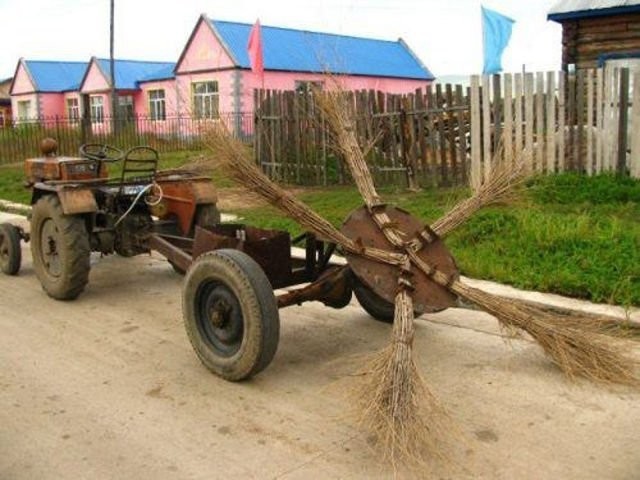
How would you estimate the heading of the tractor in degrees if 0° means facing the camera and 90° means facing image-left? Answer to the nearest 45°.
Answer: approximately 135°

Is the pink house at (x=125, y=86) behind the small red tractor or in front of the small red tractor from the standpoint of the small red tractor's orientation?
in front

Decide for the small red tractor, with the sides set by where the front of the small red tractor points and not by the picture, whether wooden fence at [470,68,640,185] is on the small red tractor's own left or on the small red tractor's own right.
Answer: on the small red tractor's own right

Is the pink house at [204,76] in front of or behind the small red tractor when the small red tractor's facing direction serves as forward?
in front

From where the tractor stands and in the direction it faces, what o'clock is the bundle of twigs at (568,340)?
The bundle of twigs is roughly at 6 o'clock from the tractor.

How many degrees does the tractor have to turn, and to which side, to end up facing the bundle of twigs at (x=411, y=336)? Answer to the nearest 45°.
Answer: approximately 180°

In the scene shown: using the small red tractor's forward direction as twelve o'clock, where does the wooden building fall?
The wooden building is roughly at 3 o'clock from the small red tractor.

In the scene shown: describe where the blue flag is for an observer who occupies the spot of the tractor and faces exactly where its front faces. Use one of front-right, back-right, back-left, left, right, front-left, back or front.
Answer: right

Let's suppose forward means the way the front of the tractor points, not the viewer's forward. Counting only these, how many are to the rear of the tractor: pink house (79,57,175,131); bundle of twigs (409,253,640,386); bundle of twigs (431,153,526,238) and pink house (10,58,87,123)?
2
